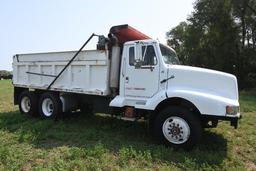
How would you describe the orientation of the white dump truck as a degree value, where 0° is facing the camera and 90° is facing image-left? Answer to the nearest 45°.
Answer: approximately 315°
